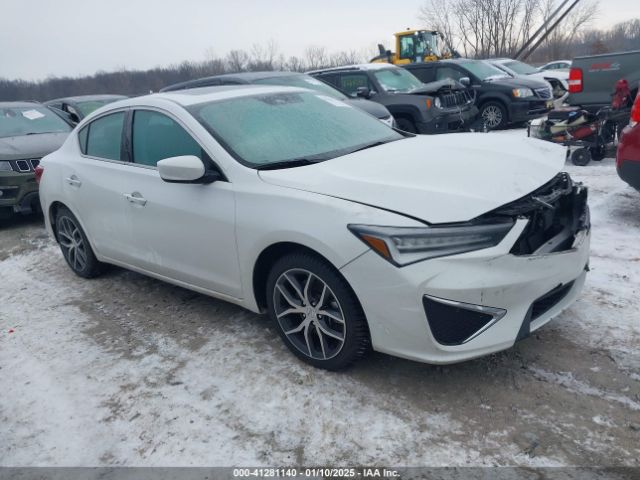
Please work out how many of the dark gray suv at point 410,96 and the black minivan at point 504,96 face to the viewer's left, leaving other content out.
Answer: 0

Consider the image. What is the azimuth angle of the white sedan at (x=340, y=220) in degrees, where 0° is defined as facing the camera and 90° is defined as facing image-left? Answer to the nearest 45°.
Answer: approximately 315°

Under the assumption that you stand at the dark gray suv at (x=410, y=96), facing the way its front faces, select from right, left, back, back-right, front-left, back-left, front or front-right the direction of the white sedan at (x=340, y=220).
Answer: front-right

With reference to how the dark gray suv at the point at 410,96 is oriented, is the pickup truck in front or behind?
in front

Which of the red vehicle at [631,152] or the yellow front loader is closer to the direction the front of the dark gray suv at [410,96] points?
the red vehicle

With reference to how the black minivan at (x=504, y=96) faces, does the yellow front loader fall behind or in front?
behind

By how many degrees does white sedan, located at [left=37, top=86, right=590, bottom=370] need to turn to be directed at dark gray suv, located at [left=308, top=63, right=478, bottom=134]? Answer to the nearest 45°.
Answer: approximately 135° to its left

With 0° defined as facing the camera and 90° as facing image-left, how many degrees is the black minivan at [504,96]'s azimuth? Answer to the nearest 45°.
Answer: approximately 315°

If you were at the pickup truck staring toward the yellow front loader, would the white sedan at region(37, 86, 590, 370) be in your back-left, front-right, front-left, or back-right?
back-left

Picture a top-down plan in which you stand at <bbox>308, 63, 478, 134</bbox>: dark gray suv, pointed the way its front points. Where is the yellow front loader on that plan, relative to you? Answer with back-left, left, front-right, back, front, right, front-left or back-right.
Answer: back-left

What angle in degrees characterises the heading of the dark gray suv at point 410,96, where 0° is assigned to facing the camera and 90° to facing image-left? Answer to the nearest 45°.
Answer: approximately 315°

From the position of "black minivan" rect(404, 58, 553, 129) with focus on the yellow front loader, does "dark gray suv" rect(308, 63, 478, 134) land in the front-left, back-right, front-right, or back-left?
back-left
